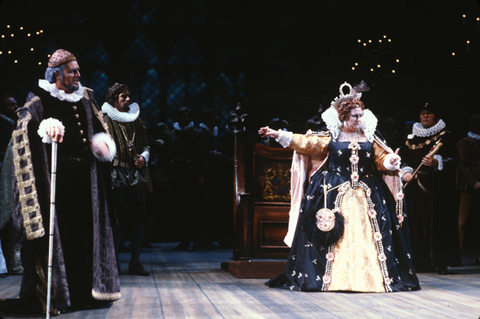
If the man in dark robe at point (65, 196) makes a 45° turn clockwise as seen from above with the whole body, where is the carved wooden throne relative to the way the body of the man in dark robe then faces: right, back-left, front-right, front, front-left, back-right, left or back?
back-left

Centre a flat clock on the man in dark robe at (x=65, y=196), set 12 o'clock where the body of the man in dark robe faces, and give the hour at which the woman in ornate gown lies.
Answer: The woman in ornate gown is roughly at 10 o'clock from the man in dark robe.

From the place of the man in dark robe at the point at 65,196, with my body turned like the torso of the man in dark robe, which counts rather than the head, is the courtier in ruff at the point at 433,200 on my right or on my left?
on my left

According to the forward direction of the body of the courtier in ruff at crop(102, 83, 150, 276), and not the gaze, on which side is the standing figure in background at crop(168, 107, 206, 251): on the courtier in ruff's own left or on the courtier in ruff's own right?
on the courtier in ruff's own left

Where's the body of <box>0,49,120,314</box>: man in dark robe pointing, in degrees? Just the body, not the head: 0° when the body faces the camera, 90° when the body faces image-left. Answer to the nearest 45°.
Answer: approximately 315°

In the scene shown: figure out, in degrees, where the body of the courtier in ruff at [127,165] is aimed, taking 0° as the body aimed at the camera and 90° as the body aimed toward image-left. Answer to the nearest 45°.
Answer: approximately 315°

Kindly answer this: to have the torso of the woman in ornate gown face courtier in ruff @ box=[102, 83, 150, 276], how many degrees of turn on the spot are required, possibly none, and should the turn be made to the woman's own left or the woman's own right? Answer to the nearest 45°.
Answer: approximately 90° to the woman's own right

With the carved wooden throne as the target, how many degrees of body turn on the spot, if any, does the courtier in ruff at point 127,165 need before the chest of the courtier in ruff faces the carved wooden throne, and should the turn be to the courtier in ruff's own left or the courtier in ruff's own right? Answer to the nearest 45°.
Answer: approximately 45° to the courtier in ruff's own left

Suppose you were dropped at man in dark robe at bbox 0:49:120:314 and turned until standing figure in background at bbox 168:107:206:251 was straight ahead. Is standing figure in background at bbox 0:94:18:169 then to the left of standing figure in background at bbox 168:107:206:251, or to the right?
left

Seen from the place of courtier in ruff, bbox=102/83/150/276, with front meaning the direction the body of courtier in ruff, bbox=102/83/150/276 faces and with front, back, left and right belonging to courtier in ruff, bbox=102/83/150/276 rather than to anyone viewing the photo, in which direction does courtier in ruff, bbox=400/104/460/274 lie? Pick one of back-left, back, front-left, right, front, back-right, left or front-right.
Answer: front-left

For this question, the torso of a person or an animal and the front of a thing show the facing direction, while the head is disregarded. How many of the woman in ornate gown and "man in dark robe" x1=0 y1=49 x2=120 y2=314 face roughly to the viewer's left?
0

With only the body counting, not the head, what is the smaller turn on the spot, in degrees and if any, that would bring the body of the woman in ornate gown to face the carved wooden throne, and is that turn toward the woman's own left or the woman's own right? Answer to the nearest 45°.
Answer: approximately 135° to the woman's own right
